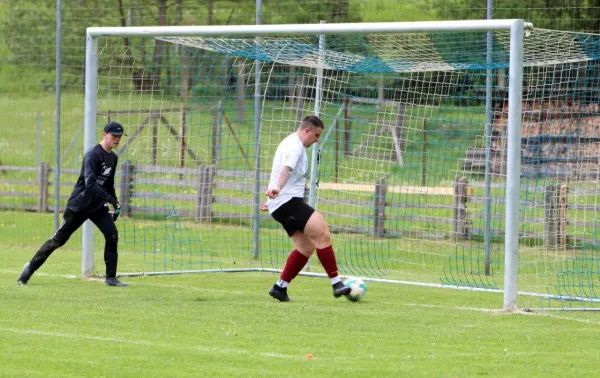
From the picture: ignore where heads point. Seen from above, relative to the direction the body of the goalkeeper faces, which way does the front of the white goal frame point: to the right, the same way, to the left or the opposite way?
to the right

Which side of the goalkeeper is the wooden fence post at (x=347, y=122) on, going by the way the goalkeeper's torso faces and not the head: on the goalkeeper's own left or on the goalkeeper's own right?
on the goalkeeper's own left

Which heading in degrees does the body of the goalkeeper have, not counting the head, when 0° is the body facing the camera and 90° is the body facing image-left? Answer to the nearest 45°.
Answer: approximately 315°

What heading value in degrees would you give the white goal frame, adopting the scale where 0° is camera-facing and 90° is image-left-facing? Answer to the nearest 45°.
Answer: approximately 45°

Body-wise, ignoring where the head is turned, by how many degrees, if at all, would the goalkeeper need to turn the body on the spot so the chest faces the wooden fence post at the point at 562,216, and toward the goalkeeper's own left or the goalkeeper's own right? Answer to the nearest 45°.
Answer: approximately 45° to the goalkeeper's own left

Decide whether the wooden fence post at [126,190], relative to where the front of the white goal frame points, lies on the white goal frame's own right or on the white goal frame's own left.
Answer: on the white goal frame's own right
